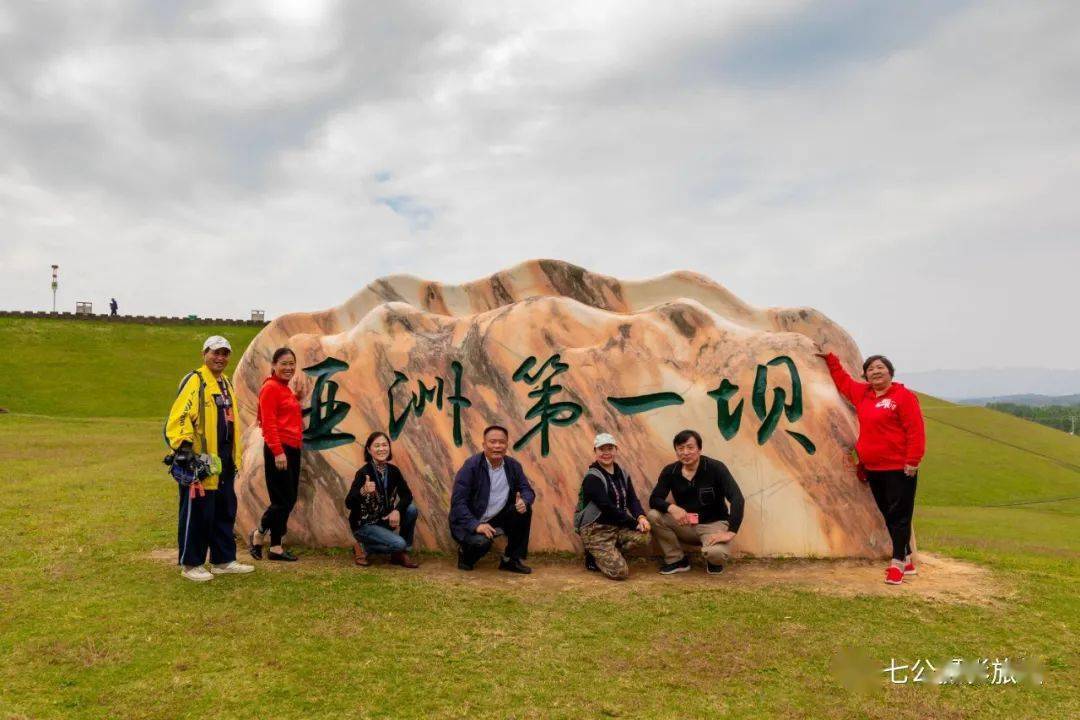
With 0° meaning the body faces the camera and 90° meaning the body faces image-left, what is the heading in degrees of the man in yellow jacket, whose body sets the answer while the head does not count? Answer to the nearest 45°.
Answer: approximately 315°

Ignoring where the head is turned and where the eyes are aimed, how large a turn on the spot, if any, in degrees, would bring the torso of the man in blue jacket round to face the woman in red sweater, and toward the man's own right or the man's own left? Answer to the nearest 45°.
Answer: approximately 90° to the man's own right

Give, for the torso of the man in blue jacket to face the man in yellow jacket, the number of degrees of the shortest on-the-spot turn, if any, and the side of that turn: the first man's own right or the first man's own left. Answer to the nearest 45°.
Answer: approximately 90° to the first man's own right

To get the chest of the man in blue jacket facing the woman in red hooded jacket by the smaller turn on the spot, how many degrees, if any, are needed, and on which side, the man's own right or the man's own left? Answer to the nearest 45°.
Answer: approximately 90° to the man's own left

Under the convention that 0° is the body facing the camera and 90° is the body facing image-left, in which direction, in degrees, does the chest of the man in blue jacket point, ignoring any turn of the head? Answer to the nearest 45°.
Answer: approximately 0°

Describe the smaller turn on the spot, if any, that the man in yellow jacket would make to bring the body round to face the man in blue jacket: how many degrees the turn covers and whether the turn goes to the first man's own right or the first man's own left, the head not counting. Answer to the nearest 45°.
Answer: approximately 45° to the first man's own left

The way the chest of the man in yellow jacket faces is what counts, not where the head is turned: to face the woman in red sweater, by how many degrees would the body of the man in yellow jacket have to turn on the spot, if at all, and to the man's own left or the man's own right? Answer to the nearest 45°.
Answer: approximately 90° to the man's own left
